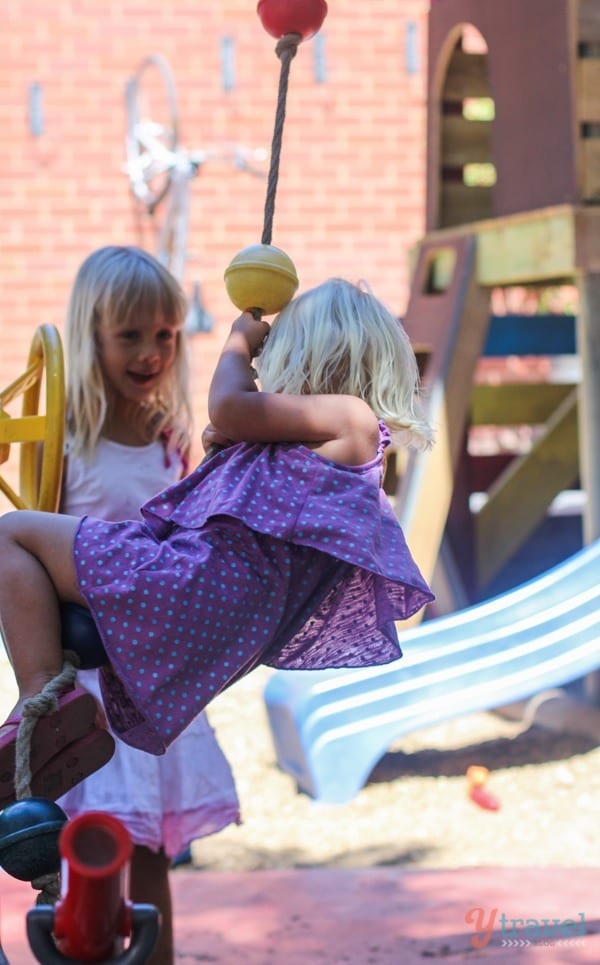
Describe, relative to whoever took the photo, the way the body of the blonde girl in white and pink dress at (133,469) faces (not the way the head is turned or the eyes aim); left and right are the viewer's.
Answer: facing the viewer and to the right of the viewer

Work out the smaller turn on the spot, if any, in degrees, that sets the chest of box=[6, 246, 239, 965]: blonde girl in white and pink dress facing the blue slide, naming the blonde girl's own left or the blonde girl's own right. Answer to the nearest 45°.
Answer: approximately 90° to the blonde girl's own left

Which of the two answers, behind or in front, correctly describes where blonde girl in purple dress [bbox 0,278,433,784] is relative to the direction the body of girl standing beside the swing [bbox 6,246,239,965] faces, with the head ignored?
in front

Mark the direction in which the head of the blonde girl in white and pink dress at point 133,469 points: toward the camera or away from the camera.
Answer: toward the camera

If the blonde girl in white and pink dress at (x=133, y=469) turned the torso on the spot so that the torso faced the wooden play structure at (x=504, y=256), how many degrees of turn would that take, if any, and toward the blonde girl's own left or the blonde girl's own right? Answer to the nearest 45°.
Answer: approximately 90° to the blonde girl's own left

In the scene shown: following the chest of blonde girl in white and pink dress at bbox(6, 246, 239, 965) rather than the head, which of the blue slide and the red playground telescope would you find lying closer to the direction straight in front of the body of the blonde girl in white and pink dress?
the red playground telescope

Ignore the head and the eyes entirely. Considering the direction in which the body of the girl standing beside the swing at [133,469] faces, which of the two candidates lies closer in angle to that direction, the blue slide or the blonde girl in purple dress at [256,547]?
the blonde girl in purple dress

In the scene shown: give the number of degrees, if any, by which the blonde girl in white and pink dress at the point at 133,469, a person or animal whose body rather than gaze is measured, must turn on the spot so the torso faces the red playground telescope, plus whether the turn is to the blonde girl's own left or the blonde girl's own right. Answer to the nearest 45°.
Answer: approximately 45° to the blonde girl's own right

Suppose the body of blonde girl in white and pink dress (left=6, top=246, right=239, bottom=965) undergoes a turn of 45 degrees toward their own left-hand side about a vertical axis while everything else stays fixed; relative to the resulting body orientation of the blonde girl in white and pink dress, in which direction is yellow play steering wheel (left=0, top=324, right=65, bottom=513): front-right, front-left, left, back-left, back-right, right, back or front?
right
